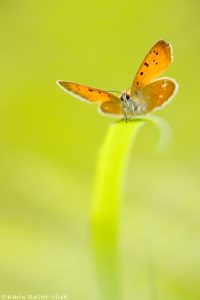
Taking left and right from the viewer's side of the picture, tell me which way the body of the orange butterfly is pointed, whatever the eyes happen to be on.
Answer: facing the viewer and to the left of the viewer
